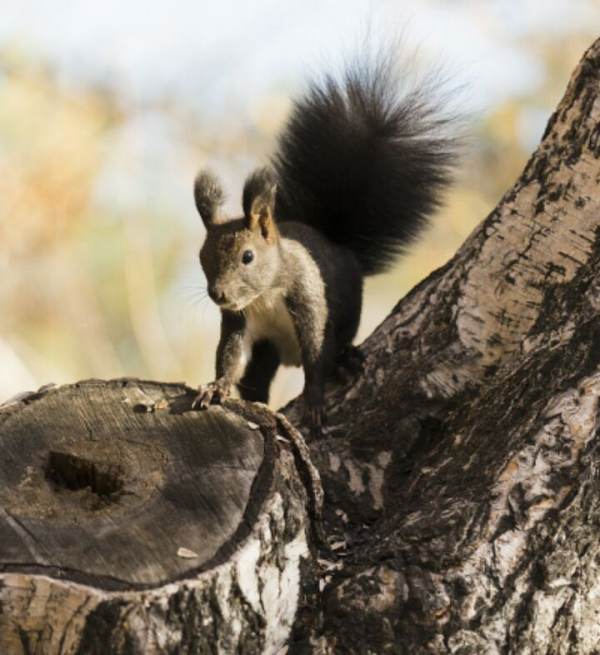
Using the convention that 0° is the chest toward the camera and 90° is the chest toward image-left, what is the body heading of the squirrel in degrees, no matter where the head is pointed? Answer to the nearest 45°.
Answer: approximately 45°
